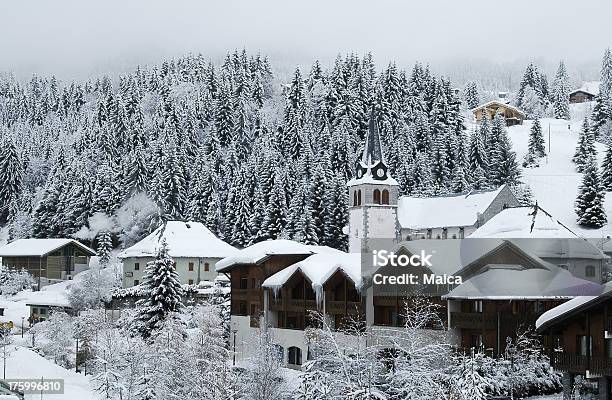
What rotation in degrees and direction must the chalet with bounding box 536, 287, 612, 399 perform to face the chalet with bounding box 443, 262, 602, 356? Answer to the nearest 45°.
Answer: approximately 135° to its right

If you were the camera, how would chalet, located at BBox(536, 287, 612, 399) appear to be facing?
facing the viewer
